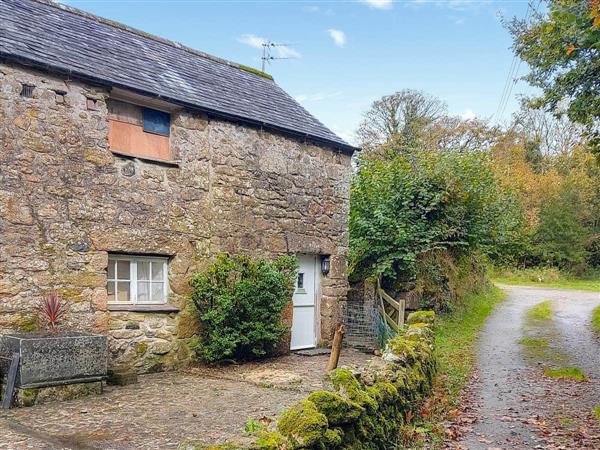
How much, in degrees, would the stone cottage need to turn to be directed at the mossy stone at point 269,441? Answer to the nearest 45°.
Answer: approximately 45° to its right

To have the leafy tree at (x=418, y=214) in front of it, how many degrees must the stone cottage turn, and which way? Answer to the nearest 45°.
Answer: approximately 90° to its left

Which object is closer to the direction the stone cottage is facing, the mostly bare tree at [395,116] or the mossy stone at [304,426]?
the mossy stone

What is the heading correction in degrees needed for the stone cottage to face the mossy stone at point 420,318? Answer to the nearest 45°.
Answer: approximately 45° to its left

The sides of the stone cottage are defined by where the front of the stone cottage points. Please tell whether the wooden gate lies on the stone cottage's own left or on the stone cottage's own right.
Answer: on the stone cottage's own left

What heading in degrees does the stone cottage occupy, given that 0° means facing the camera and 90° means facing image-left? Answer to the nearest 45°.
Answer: approximately 315°

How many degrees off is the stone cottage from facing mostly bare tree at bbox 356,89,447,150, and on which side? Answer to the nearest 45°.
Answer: approximately 90° to its left

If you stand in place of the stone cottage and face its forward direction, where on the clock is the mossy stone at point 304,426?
The mossy stone is roughly at 1 o'clock from the stone cottage.
